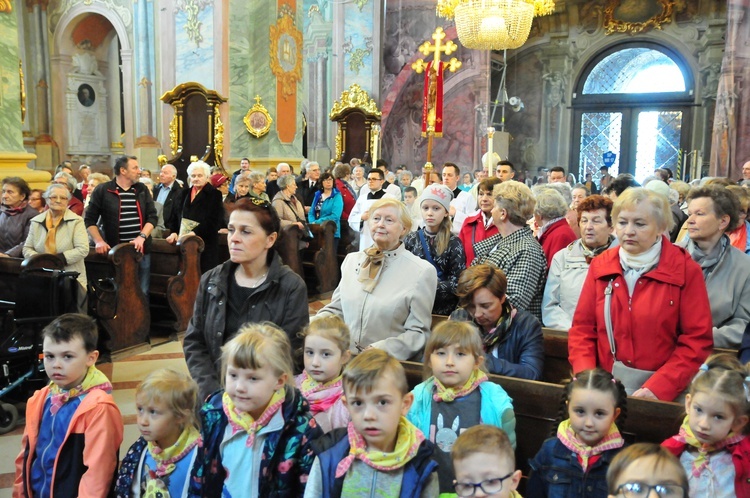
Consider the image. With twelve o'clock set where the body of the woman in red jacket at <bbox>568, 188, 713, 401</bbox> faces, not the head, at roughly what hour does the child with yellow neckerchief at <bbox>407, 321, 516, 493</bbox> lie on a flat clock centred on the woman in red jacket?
The child with yellow neckerchief is roughly at 12 o'clock from the woman in red jacket.

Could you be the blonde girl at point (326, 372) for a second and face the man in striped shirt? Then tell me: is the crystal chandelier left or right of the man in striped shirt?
right

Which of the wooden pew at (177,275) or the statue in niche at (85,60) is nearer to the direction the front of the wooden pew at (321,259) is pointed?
the wooden pew

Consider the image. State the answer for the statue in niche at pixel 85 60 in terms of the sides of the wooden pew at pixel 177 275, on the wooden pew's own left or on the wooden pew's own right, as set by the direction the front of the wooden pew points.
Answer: on the wooden pew's own right

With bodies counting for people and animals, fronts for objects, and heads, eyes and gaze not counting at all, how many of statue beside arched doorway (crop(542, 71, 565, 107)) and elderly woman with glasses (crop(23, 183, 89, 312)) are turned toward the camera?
2

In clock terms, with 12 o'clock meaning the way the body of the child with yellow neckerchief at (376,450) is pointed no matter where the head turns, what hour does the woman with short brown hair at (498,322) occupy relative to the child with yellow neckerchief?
The woman with short brown hair is roughly at 7 o'clock from the child with yellow neckerchief.

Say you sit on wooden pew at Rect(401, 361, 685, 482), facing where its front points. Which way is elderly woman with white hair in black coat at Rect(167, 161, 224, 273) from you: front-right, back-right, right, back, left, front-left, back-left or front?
right

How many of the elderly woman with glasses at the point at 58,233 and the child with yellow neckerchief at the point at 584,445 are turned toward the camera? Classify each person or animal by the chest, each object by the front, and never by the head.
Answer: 2

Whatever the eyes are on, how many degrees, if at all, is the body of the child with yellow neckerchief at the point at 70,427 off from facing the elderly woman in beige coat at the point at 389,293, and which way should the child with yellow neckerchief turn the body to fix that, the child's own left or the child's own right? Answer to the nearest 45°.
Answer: approximately 135° to the child's own left

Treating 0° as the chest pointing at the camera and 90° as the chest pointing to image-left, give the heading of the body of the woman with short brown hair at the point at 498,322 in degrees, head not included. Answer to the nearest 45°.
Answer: approximately 45°

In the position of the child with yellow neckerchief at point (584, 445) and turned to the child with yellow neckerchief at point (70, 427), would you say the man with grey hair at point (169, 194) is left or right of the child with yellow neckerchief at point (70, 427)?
right

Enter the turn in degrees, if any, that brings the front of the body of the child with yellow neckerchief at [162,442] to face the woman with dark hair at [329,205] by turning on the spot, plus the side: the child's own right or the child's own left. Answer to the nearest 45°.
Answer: approximately 135° to the child's own right
